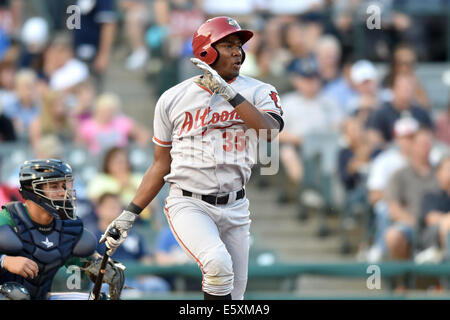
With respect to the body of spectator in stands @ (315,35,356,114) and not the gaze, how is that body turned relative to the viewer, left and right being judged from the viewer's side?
facing the viewer and to the left of the viewer

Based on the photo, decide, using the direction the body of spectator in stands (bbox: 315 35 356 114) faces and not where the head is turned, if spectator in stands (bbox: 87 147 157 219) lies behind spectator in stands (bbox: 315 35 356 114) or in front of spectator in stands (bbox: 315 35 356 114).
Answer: in front

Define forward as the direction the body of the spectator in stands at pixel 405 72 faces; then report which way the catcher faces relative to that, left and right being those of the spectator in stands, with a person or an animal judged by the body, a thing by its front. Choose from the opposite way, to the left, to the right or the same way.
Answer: to the left

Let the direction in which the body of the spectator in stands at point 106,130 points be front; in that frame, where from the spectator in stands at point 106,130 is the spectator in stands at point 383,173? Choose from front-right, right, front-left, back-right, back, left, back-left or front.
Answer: left

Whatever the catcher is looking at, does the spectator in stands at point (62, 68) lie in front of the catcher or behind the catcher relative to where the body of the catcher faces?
behind

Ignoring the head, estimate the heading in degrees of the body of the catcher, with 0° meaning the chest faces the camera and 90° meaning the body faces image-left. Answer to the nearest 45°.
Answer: approximately 315°

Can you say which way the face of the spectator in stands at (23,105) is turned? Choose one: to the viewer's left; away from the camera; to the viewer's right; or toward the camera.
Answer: toward the camera

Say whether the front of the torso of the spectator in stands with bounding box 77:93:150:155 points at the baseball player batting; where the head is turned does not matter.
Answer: yes

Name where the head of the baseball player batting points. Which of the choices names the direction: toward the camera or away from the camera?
toward the camera

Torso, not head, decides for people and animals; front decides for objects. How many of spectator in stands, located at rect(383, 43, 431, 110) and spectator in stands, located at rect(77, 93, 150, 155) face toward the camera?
2

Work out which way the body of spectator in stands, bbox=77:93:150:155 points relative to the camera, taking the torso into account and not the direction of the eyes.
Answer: toward the camera

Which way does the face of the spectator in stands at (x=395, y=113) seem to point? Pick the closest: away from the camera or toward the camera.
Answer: toward the camera

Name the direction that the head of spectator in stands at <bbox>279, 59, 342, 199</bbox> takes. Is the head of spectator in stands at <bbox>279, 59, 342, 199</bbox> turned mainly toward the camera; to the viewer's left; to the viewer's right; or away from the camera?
toward the camera

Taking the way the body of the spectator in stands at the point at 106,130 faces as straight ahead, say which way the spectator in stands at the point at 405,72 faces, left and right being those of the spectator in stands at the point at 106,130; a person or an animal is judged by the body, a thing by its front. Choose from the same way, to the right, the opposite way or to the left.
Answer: the same way

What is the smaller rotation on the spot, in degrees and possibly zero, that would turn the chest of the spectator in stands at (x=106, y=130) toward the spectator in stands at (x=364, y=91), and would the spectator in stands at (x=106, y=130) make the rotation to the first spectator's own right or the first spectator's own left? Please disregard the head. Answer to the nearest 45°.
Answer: approximately 90° to the first spectator's own left
